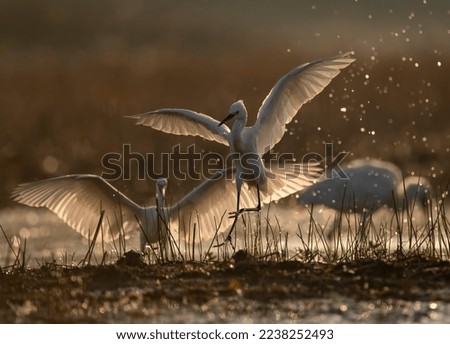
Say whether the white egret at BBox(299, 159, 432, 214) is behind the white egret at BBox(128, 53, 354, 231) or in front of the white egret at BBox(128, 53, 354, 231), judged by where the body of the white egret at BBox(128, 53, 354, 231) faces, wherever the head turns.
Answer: behind

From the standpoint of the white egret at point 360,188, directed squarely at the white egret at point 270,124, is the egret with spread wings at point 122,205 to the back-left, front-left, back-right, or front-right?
front-right

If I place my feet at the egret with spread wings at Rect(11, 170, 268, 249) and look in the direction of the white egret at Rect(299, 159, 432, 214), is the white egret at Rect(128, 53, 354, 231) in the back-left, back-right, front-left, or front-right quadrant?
front-right

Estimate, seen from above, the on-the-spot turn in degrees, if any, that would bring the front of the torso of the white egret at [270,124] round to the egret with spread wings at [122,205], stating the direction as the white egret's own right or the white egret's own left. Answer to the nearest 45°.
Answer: approximately 45° to the white egret's own right

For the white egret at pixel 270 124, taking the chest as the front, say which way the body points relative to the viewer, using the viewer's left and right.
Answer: facing the viewer and to the left of the viewer

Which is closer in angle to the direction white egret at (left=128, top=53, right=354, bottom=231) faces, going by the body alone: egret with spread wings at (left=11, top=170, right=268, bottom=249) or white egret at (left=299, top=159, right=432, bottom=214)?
the egret with spread wings
